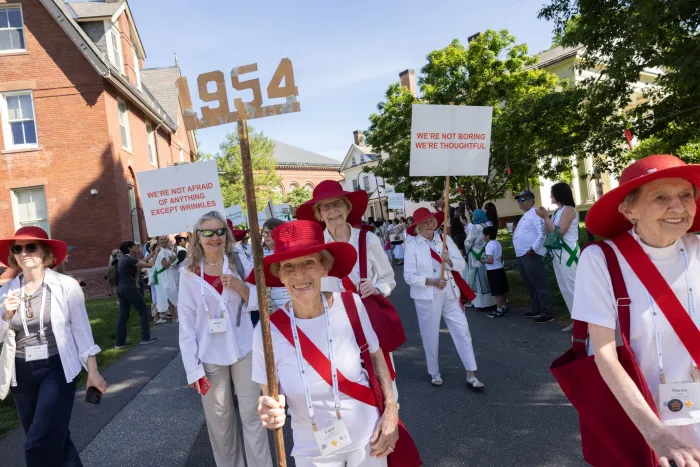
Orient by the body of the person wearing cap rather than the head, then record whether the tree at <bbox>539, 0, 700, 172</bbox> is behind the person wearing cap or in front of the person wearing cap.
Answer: behind

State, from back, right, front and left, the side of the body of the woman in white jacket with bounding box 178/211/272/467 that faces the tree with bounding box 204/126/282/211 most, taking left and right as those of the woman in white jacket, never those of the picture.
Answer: back

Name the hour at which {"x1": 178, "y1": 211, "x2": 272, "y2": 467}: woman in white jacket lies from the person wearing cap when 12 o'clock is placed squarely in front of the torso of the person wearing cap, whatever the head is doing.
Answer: The woman in white jacket is roughly at 11 o'clock from the person wearing cap.

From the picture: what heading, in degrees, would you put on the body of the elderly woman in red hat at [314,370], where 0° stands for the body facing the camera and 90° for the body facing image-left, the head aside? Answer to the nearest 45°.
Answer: approximately 0°

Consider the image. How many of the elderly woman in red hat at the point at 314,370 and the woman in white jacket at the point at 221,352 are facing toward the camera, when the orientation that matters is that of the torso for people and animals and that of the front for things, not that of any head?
2

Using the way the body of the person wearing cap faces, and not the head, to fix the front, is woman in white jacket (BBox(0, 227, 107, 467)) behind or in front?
in front

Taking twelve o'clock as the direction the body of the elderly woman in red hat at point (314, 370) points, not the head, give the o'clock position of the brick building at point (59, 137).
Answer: The brick building is roughly at 5 o'clock from the elderly woman in red hat.

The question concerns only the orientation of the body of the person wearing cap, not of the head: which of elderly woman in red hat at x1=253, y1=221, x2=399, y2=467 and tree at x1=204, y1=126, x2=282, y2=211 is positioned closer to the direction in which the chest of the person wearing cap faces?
the elderly woman in red hat

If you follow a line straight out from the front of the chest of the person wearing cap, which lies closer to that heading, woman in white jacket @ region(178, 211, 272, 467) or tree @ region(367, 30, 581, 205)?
the woman in white jacket
